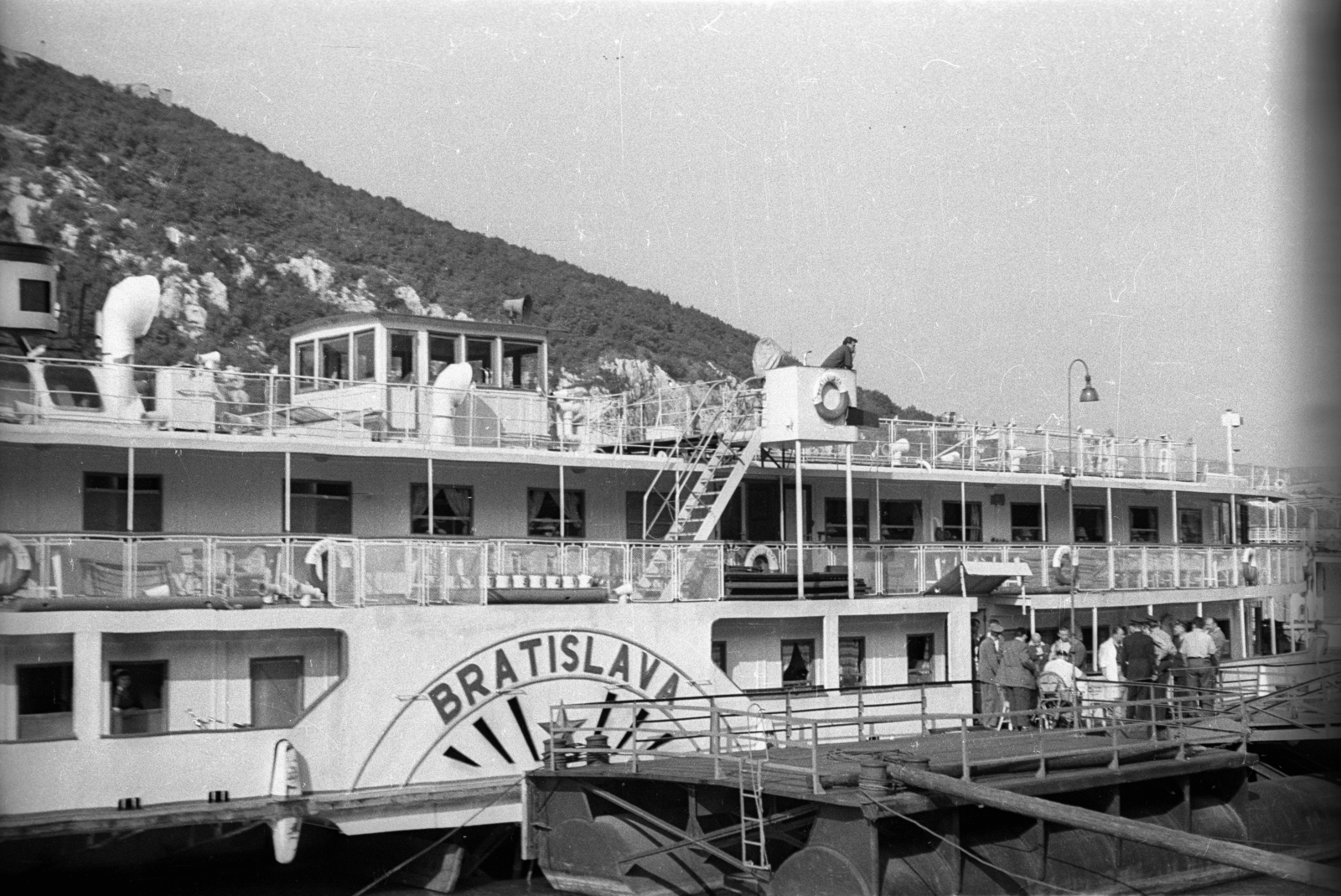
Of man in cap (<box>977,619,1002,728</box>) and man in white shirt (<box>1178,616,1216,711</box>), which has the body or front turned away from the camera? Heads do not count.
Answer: the man in white shirt

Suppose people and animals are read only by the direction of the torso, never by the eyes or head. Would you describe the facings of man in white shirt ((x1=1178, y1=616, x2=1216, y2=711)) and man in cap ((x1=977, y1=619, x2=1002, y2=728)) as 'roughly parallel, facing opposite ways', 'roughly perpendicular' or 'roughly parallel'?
roughly perpendicular

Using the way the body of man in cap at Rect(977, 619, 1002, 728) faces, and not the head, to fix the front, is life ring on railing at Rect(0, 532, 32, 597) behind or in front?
behind

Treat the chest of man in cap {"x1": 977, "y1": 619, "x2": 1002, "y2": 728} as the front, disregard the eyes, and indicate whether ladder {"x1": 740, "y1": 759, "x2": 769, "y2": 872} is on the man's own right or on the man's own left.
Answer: on the man's own right

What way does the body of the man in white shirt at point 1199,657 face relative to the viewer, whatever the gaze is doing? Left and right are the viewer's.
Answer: facing away from the viewer

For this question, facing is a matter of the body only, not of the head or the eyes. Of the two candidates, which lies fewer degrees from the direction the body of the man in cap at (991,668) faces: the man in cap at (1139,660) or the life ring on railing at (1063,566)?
the man in cap

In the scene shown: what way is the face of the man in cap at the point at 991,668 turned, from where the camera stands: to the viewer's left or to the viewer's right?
to the viewer's right

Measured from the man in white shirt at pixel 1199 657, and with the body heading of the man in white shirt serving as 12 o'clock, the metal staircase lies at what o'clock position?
The metal staircase is roughly at 8 o'clock from the man in white shirt.

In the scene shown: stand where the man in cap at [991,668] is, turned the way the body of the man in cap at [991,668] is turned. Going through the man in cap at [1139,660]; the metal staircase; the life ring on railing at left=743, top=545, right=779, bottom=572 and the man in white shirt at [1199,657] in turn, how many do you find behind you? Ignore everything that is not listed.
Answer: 2

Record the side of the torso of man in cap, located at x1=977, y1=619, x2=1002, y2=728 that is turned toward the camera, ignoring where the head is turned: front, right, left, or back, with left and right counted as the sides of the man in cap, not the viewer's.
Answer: right

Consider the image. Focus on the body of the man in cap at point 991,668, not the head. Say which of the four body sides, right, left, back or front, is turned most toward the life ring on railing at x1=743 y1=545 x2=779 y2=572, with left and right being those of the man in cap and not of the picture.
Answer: back

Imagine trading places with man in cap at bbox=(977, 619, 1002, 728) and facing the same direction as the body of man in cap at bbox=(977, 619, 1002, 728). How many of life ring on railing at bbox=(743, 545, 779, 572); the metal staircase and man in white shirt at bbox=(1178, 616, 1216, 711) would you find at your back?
2
